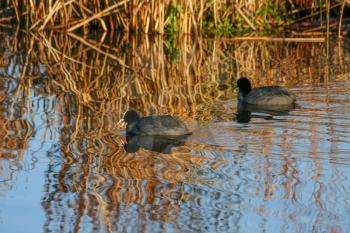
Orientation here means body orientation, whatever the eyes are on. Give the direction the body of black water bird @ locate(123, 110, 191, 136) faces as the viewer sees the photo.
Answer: to the viewer's left
